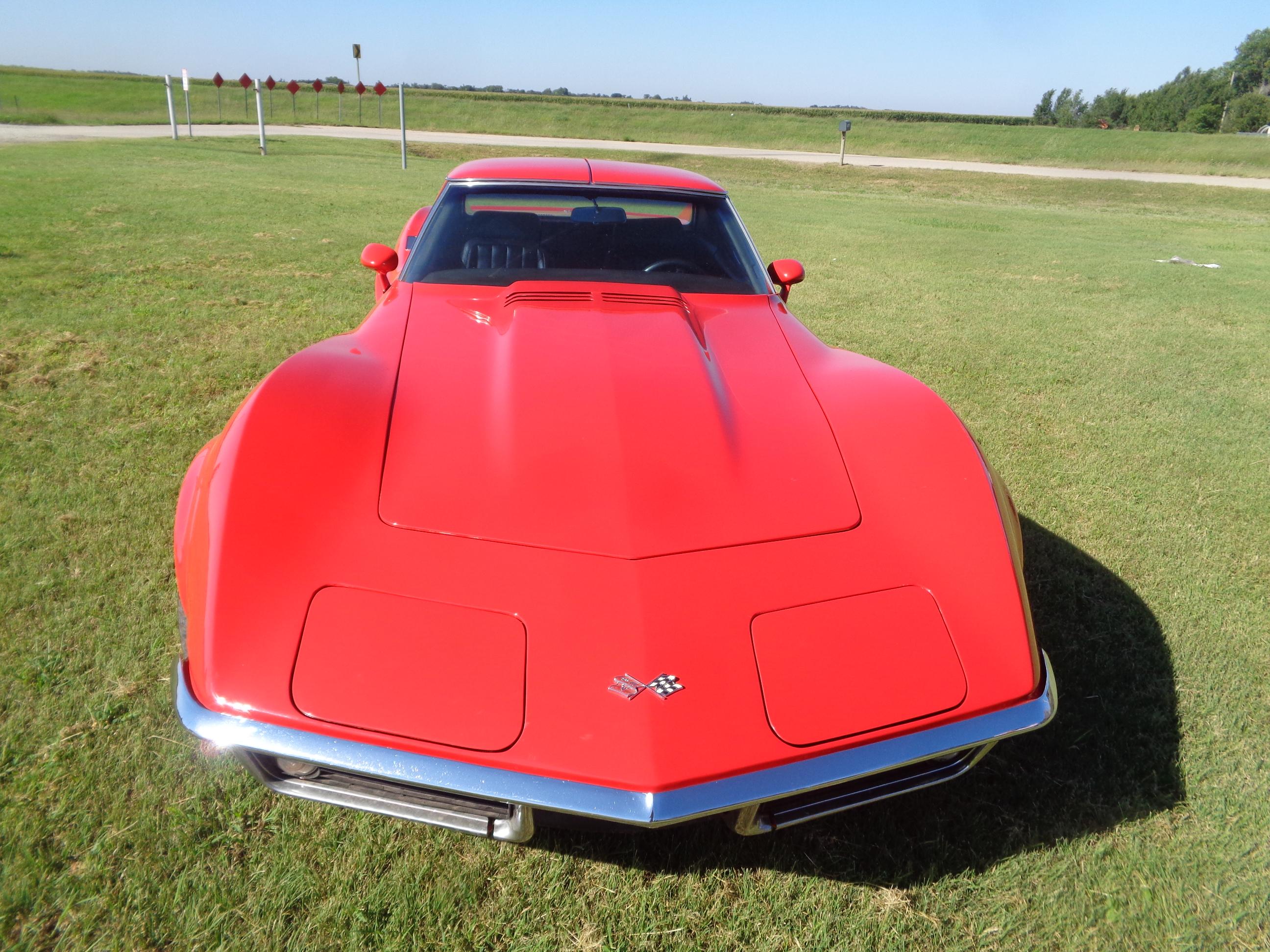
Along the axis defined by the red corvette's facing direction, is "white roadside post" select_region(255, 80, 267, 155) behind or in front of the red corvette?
behind

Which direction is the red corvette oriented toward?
toward the camera
